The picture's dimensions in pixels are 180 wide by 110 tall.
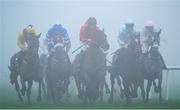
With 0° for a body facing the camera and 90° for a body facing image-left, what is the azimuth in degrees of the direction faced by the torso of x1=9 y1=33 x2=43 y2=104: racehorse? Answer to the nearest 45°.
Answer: approximately 315°

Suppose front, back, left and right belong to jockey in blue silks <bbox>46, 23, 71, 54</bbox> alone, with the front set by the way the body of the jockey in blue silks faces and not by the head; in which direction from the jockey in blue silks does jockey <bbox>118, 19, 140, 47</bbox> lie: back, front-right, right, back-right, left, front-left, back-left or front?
left

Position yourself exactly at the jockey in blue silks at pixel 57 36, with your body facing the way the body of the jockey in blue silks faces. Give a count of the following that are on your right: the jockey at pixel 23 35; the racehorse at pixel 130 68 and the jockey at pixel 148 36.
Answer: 1

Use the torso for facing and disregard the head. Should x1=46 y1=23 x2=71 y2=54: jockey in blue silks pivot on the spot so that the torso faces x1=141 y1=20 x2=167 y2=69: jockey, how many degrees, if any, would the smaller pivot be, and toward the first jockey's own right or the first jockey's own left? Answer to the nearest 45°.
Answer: approximately 90° to the first jockey's own left

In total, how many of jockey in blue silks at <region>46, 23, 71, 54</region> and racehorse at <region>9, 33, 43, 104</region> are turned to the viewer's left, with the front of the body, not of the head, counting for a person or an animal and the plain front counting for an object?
0

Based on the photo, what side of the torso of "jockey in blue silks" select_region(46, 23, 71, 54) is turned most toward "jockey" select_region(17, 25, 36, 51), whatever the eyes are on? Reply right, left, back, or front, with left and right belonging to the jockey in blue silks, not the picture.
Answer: right

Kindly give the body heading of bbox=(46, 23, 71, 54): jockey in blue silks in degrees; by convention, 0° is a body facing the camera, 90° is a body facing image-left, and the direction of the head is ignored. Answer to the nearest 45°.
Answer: approximately 0°
